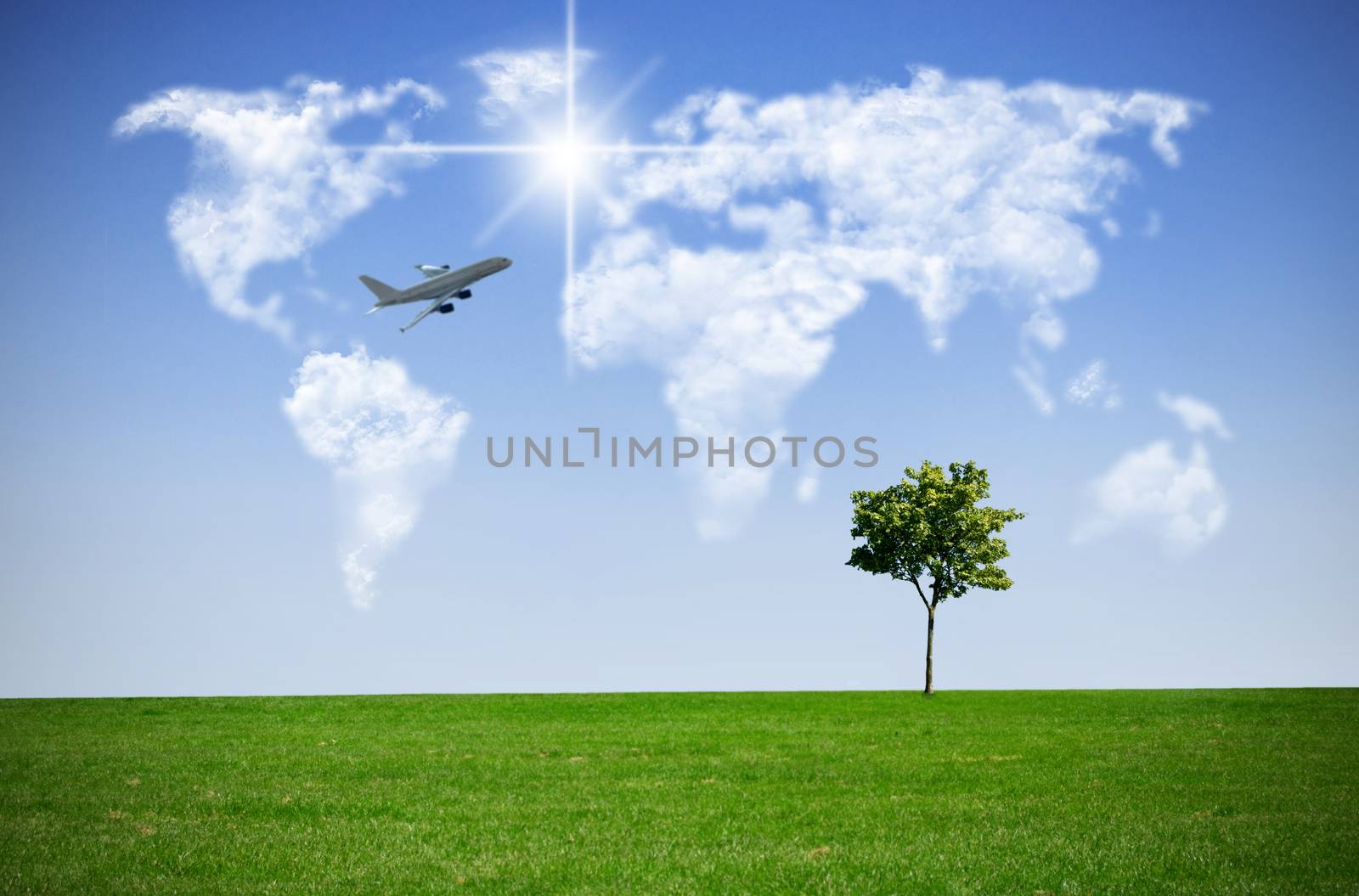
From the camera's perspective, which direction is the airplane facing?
to the viewer's right
